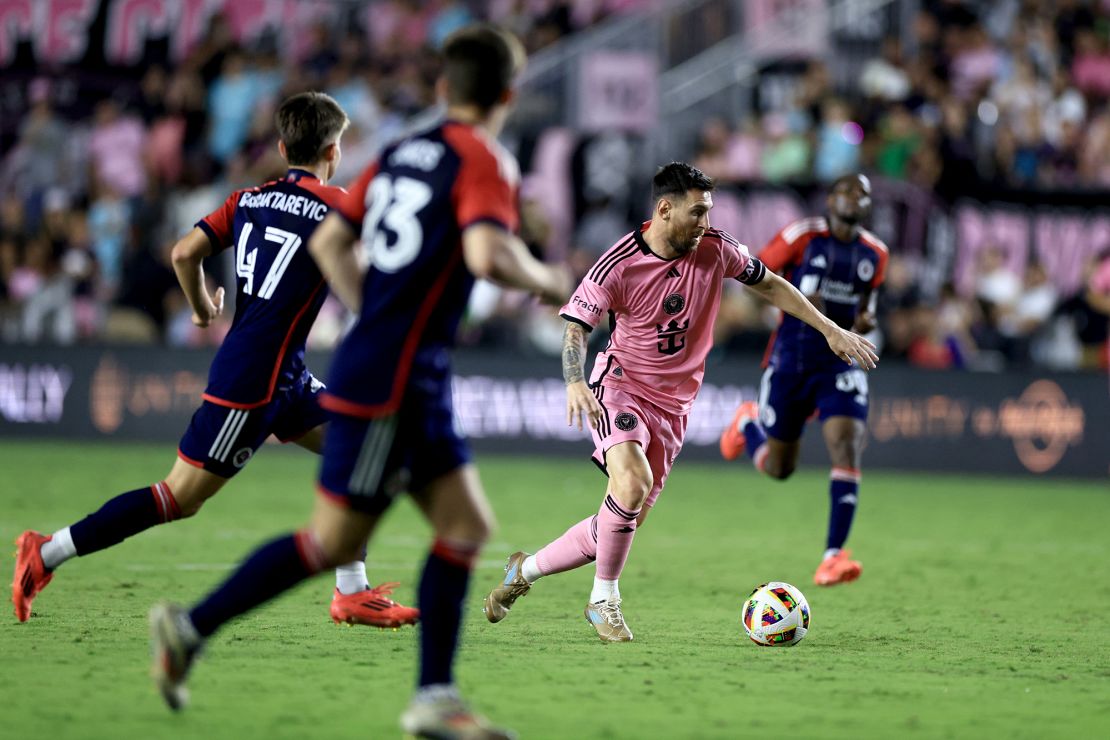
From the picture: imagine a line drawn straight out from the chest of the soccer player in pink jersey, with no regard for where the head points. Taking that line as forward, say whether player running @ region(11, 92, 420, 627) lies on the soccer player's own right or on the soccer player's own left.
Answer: on the soccer player's own right

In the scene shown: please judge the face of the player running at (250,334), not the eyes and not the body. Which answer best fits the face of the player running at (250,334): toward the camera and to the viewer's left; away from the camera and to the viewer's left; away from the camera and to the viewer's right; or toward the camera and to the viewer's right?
away from the camera and to the viewer's right

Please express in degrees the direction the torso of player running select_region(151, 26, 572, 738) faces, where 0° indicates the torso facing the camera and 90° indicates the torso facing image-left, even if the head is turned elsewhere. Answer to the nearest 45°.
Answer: approximately 225°

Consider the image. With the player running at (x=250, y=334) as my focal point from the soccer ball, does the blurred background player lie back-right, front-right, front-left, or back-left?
front-right

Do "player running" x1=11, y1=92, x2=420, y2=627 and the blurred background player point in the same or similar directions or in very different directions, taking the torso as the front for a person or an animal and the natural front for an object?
very different directions

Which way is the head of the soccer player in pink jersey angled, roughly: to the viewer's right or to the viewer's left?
to the viewer's right

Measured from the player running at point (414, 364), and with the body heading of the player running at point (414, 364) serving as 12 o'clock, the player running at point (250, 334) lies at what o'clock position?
the player running at point (250, 334) is roughly at 10 o'clock from the player running at point (414, 364).

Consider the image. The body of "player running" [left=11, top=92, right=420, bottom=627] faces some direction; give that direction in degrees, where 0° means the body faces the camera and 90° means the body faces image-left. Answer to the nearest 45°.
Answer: approximately 225°
